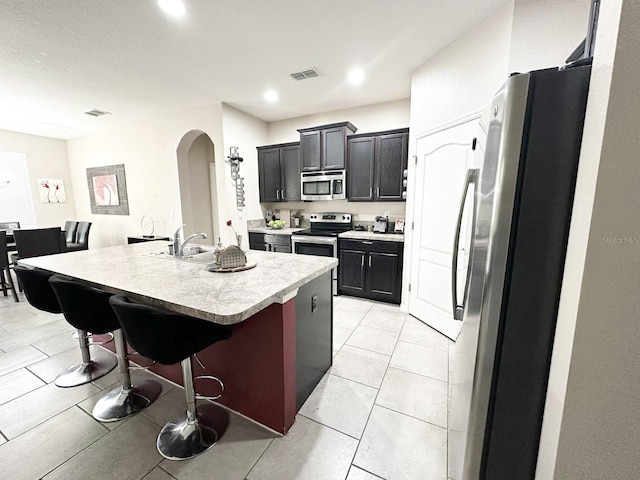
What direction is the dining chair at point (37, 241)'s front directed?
away from the camera

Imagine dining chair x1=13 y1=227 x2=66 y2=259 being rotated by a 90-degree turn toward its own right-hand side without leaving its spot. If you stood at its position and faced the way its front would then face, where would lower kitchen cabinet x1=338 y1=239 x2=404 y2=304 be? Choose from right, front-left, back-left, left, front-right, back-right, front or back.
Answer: front-right

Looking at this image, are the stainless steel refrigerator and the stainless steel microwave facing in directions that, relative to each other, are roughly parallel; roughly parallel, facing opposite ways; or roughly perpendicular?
roughly perpendicular

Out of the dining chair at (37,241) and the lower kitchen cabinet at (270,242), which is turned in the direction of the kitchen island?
the lower kitchen cabinet

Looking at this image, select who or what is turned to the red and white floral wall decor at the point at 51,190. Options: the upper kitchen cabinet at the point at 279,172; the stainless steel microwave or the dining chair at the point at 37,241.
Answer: the dining chair

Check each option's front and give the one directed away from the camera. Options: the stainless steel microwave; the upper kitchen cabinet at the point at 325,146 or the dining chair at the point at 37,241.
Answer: the dining chair

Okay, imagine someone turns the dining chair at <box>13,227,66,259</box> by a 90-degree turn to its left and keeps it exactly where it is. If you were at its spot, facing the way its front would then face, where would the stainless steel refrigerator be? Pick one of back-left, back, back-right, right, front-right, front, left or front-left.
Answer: left

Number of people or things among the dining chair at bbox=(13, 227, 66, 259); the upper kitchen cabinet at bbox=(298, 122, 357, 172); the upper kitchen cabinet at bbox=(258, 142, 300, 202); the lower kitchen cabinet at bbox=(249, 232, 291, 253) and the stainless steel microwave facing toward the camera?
4

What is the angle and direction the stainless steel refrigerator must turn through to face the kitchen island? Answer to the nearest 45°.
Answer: approximately 45° to its right

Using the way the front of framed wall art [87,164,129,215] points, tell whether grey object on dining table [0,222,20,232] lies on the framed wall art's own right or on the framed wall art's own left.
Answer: on the framed wall art's own right
